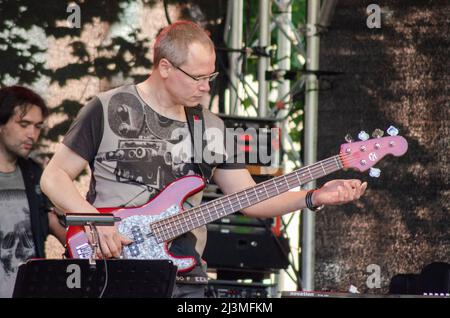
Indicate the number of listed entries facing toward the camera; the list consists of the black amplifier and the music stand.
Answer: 1

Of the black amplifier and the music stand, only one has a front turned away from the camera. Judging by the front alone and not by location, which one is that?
the music stand

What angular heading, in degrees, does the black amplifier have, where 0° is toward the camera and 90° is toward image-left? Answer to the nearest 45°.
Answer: approximately 0°

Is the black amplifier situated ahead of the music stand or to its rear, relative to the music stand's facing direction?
ahead

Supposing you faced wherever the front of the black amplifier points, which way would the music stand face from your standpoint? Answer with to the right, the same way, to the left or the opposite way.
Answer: the opposite way

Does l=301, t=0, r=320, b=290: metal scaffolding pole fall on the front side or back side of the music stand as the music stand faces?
on the front side

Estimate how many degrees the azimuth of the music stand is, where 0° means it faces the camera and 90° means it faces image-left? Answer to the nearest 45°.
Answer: approximately 180°
